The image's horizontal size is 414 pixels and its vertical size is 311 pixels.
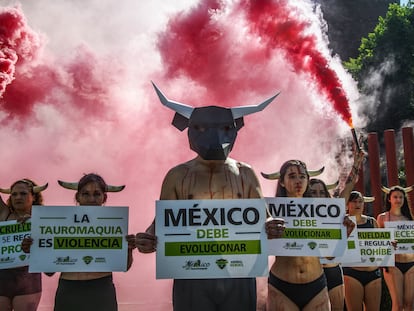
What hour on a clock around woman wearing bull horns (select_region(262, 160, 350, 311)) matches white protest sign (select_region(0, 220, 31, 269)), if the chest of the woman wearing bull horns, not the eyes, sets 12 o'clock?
The white protest sign is roughly at 3 o'clock from the woman wearing bull horns.

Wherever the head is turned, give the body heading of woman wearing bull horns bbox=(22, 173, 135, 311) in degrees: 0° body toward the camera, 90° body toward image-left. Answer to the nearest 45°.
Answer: approximately 0°

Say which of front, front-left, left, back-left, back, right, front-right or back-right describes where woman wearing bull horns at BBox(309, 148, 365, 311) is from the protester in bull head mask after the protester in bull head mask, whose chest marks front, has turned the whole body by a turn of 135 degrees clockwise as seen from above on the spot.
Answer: right

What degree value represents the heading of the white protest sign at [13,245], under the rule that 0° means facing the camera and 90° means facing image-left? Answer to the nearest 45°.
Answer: approximately 0°

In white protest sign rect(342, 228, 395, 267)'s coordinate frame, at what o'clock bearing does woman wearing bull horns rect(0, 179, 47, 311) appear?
The woman wearing bull horns is roughly at 2 o'clock from the white protest sign.

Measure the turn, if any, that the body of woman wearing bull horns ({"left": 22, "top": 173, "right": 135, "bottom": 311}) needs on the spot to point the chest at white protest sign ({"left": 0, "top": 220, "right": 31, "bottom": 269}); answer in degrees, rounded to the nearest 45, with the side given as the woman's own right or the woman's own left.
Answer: approximately 135° to the woman's own right

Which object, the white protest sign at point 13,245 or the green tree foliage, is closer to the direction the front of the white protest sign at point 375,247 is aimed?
the white protest sign

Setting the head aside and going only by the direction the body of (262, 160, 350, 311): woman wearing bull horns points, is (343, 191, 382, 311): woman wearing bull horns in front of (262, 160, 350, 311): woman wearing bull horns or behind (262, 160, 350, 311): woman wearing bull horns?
behind
